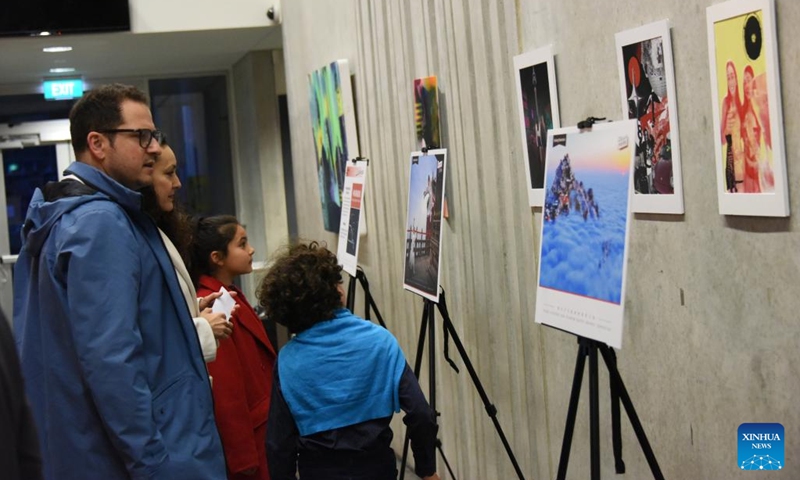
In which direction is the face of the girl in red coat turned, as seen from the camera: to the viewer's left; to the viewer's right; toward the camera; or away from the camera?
to the viewer's right

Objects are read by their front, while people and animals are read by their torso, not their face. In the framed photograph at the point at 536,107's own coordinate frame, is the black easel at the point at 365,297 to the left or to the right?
on its right

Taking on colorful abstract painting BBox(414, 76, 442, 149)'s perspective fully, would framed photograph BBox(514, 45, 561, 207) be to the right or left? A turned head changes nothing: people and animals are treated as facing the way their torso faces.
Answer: on its left

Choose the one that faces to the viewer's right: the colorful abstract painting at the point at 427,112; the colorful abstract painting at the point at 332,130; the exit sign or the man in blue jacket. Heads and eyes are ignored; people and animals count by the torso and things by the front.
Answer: the man in blue jacket

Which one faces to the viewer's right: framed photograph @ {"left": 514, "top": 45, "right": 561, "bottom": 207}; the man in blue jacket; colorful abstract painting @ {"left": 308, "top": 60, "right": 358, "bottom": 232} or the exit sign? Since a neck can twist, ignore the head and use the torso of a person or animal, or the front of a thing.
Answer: the man in blue jacket

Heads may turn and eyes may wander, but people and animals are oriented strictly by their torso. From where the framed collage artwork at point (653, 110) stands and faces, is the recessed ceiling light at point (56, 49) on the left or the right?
on its right

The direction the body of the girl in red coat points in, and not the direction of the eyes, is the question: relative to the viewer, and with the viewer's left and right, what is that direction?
facing to the right of the viewer

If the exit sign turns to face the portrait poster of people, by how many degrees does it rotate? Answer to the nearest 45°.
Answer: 0° — it already faces it

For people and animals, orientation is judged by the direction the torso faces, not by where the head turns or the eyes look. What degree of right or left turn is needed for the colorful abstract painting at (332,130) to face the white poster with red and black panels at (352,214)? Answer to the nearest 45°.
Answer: approximately 45° to its left

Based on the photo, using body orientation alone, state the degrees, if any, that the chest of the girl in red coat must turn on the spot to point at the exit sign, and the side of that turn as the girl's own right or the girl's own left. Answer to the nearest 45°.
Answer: approximately 90° to the girl's own left

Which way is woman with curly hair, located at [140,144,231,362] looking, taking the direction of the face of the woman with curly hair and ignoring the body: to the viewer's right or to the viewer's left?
to the viewer's right

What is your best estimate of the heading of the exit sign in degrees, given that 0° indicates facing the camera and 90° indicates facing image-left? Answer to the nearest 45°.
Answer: approximately 0°

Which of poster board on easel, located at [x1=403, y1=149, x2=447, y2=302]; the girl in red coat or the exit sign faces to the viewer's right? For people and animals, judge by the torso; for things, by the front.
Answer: the girl in red coat

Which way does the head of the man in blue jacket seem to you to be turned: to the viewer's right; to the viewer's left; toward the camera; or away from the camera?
to the viewer's right

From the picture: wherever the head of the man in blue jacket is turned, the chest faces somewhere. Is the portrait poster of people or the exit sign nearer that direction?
the portrait poster of people

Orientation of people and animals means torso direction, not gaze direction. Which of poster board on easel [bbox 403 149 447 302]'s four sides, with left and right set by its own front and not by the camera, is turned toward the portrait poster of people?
left
